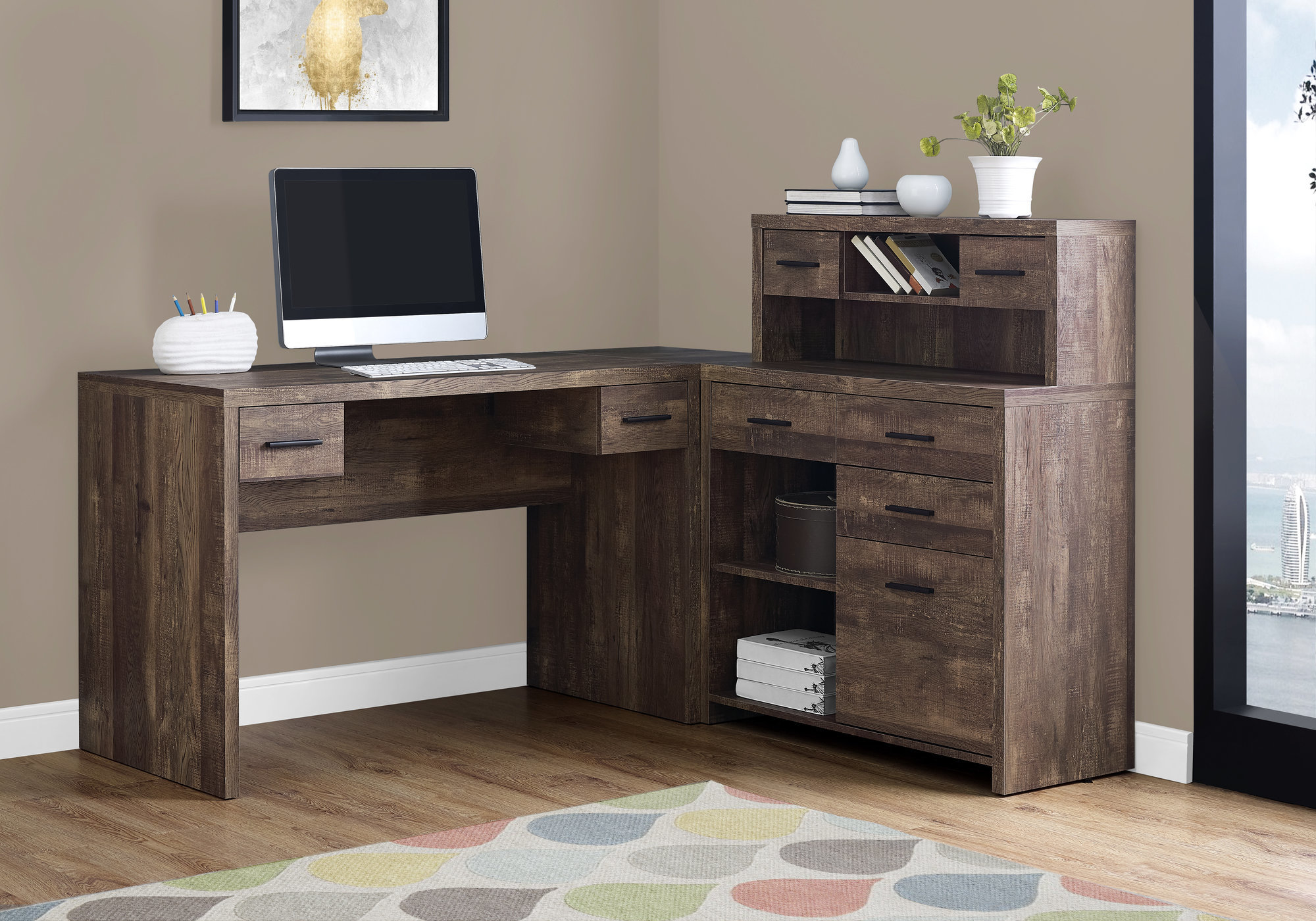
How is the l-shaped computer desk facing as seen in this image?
toward the camera

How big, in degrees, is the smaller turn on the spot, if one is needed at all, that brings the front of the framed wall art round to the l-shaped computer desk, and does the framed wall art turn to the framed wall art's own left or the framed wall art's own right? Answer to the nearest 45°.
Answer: approximately 45° to the framed wall art's own left

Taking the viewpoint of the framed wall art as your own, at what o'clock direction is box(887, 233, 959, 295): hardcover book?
The hardcover book is roughly at 10 o'clock from the framed wall art.

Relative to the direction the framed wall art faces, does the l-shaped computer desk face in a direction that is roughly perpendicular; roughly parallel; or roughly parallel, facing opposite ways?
roughly parallel

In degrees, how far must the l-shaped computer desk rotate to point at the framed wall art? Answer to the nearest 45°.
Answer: approximately 135° to its right

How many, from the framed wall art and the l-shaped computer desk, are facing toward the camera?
2

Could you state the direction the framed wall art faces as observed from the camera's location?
facing the viewer
